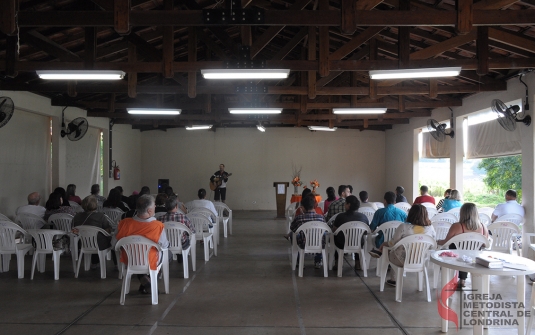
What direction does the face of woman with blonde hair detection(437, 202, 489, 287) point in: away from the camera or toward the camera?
away from the camera

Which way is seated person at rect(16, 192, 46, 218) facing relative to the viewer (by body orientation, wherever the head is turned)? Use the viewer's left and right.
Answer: facing away from the viewer

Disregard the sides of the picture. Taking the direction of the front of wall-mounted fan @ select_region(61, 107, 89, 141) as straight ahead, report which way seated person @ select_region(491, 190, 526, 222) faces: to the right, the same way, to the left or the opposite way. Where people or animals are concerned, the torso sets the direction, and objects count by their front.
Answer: to the left

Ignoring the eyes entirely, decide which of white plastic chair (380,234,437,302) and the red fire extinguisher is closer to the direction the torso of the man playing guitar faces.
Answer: the white plastic chair

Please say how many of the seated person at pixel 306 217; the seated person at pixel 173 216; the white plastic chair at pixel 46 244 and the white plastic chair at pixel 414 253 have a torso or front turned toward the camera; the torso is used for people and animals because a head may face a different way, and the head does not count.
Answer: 0

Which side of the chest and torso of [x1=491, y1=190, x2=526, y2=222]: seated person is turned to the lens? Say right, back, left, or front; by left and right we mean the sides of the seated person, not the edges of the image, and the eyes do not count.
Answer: back

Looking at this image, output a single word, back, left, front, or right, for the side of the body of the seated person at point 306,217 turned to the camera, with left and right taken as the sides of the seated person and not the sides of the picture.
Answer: back

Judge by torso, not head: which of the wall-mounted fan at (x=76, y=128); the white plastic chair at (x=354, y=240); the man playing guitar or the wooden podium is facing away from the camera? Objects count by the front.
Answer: the white plastic chair

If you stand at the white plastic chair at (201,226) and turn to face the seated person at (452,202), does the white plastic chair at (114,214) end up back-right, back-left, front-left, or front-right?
back-left

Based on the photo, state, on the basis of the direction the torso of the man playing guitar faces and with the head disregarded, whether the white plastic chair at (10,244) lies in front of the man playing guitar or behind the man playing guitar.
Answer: in front

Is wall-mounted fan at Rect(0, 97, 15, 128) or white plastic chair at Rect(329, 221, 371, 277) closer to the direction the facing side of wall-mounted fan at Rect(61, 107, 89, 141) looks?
the white plastic chair

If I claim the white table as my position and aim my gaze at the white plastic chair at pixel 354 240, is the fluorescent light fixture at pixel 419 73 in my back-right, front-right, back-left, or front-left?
front-right

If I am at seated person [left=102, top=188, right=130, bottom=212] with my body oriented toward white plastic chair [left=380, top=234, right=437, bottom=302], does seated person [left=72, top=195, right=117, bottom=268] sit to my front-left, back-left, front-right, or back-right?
front-right

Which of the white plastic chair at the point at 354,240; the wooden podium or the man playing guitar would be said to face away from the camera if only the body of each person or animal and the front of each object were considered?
the white plastic chair

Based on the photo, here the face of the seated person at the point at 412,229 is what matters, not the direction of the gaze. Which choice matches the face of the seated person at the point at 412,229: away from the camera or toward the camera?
away from the camera

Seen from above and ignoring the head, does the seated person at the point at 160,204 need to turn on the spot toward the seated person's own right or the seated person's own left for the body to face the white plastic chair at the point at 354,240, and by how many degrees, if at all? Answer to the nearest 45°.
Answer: approximately 135° to the seated person's own right

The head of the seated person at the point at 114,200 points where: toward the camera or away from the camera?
away from the camera

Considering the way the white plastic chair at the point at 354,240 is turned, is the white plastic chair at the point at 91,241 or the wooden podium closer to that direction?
the wooden podium
